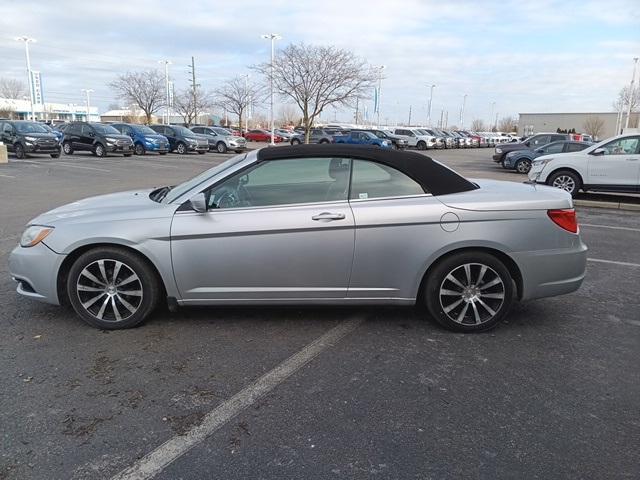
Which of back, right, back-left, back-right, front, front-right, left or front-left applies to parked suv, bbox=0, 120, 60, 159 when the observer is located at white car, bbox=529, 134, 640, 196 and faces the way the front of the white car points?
front

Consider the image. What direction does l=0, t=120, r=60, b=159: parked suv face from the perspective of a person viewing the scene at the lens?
facing the viewer and to the right of the viewer

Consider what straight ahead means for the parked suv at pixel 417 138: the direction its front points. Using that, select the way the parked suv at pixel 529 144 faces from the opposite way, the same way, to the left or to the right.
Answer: to the right

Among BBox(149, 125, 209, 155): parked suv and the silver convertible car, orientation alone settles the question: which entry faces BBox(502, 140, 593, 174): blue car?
the parked suv

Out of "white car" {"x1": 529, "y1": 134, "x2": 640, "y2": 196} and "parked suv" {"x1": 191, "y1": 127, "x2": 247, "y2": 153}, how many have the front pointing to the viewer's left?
1

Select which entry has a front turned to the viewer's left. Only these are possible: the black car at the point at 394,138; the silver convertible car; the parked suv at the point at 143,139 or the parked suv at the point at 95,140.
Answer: the silver convertible car

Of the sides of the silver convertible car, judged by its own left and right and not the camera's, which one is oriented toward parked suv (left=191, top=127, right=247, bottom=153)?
right

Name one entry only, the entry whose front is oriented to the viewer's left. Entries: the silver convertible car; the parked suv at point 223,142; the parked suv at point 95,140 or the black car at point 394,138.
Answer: the silver convertible car

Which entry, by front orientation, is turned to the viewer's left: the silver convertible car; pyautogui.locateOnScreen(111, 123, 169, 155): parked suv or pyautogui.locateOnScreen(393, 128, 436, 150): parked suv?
the silver convertible car

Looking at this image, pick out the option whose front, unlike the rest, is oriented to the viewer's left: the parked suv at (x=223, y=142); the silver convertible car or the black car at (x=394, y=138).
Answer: the silver convertible car

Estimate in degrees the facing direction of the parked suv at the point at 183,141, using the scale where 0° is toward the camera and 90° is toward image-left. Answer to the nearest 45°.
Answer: approximately 315°

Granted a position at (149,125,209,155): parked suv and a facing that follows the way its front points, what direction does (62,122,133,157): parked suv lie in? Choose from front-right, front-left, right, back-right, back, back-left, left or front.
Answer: right

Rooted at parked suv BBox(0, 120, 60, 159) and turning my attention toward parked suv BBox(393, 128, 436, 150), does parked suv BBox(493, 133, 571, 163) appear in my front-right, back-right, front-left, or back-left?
front-right

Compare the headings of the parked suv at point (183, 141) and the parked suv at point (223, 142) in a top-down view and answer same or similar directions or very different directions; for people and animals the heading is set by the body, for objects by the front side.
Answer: same or similar directions

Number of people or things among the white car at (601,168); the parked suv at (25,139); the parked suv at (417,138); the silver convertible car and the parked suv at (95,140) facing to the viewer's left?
2

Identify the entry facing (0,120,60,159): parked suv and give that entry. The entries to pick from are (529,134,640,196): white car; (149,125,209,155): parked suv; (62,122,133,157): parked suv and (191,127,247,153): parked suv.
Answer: the white car

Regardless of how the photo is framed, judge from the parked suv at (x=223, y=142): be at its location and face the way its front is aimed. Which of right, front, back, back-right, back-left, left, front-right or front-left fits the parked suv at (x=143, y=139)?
right
